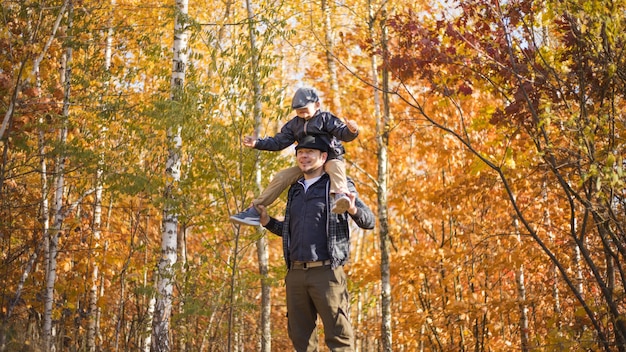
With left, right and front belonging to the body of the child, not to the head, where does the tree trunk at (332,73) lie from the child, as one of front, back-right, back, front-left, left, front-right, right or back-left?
back-right

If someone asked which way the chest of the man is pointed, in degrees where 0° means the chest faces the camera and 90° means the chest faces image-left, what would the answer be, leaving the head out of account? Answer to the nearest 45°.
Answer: approximately 45°

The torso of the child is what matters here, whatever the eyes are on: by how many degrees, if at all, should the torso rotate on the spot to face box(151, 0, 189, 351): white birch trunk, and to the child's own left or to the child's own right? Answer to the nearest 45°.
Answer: approximately 135° to the child's own right
